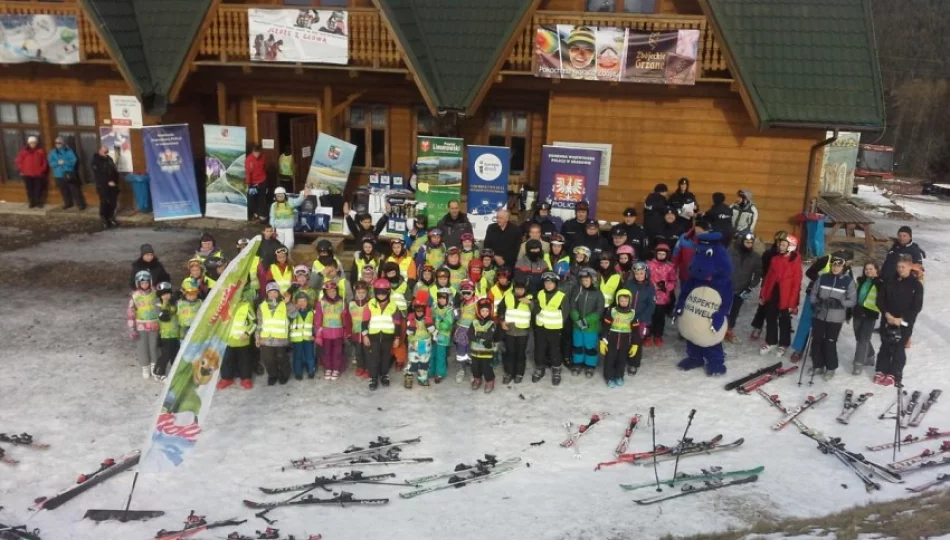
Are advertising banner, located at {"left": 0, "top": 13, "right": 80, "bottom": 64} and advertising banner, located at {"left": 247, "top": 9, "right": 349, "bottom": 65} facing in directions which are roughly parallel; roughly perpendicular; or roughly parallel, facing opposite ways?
roughly parallel

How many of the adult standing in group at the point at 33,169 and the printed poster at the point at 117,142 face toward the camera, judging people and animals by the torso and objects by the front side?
2

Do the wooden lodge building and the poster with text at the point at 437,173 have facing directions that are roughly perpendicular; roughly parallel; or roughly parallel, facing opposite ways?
roughly parallel

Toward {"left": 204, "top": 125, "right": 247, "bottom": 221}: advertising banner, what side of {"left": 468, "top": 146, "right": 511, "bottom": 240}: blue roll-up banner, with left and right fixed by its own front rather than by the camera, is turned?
right

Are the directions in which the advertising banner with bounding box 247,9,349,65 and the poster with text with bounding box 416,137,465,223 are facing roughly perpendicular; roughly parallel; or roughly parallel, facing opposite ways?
roughly parallel

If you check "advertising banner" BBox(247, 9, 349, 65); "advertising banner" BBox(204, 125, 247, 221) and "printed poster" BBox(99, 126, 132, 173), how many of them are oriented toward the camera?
3

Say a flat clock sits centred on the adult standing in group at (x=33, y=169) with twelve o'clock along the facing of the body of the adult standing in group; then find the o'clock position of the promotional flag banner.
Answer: The promotional flag banner is roughly at 12 o'clock from the adult standing in group.

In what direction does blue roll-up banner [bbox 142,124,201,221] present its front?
toward the camera

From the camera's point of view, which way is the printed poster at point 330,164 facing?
toward the camera

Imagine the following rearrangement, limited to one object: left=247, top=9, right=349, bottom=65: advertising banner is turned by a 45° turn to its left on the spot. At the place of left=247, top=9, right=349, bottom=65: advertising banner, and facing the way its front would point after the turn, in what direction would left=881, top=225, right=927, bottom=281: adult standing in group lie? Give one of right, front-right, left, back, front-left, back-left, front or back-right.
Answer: front

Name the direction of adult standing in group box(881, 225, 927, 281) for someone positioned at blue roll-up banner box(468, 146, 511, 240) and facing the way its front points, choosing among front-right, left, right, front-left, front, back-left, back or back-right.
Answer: front-left

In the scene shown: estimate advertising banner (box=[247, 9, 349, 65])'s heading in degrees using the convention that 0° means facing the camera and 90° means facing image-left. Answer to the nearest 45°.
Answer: approximately 0°

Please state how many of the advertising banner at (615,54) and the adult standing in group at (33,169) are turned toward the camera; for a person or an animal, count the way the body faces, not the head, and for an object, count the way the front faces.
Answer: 2

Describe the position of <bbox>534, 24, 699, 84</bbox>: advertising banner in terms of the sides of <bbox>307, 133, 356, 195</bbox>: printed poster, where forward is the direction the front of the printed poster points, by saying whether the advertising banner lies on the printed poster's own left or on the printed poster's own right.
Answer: on the printed poster's own left

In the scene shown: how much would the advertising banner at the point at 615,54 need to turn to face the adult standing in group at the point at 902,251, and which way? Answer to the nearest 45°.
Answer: approximately 45° to its left

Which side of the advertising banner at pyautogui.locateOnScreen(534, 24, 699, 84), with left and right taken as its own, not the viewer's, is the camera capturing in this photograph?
front

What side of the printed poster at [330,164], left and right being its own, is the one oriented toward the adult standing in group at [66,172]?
right

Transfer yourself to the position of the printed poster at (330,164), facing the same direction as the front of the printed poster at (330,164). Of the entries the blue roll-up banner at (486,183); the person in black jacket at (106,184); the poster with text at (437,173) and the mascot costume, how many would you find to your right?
1

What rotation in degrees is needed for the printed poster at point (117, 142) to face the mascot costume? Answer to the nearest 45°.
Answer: approximately 45° to its left

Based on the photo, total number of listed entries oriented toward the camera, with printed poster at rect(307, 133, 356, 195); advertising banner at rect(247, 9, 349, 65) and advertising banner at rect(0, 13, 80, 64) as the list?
3
